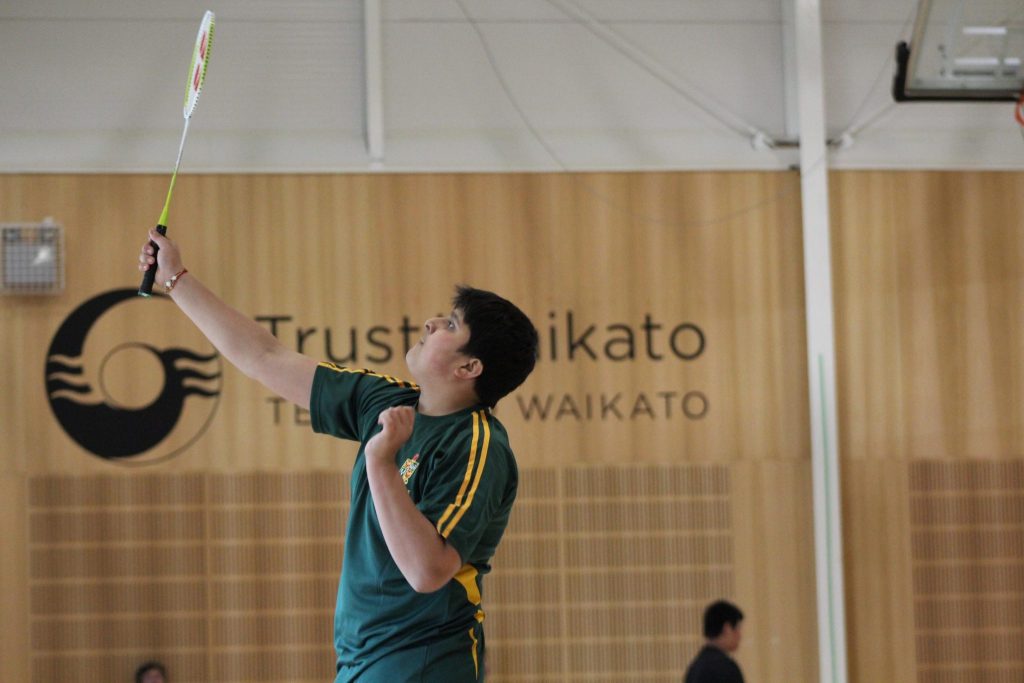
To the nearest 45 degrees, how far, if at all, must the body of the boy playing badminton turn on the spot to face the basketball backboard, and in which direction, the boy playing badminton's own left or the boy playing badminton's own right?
approximately 180°

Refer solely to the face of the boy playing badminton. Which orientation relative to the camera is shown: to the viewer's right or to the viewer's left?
to the viewer's left

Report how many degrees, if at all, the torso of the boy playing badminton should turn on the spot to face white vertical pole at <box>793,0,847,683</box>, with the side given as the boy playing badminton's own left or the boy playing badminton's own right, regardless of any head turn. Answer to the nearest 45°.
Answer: approximately 180°

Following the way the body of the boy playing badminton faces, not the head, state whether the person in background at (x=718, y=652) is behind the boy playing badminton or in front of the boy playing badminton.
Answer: behind

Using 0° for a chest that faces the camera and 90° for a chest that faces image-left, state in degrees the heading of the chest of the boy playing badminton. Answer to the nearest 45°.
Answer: approximately 45°

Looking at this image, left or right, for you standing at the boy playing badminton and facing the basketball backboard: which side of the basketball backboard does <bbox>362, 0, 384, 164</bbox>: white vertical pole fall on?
left

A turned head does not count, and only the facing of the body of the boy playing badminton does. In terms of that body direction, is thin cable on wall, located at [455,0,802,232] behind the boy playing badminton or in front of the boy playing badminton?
behind

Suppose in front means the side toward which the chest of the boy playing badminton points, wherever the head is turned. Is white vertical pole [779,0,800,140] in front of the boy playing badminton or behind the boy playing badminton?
behind

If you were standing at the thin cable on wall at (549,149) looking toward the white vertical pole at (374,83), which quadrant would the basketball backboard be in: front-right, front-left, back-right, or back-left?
back-left
